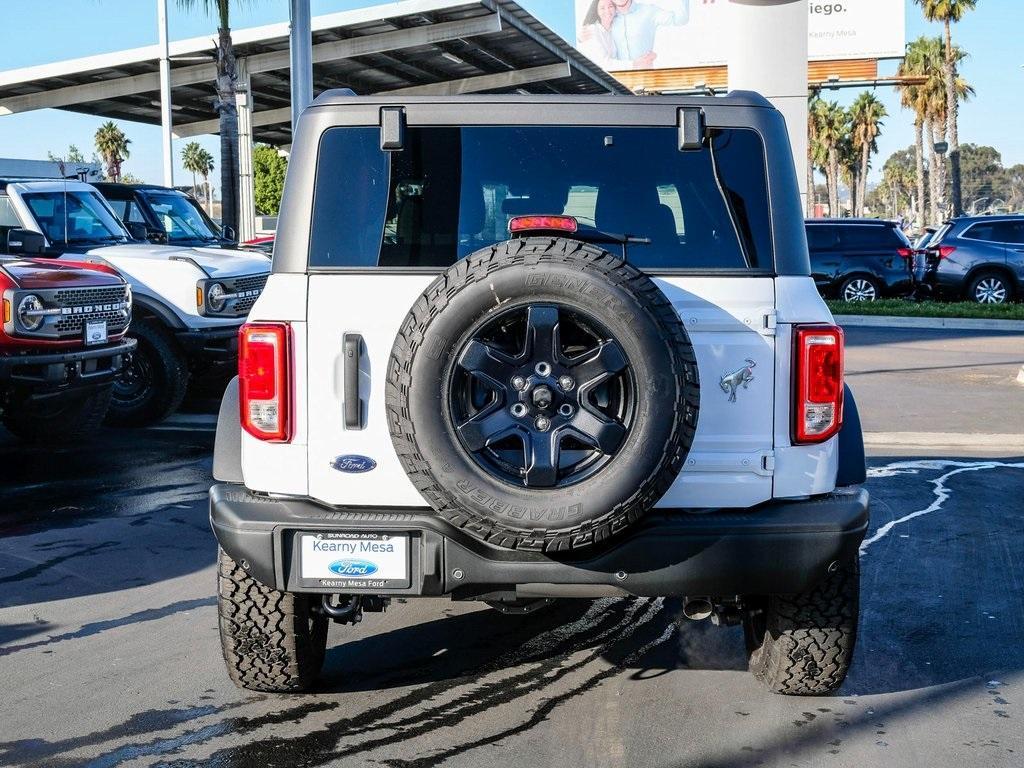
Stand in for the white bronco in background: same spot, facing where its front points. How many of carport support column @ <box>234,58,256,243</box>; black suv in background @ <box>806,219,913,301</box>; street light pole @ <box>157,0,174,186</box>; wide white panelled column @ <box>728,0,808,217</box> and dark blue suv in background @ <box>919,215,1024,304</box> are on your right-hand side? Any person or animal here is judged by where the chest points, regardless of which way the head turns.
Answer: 0

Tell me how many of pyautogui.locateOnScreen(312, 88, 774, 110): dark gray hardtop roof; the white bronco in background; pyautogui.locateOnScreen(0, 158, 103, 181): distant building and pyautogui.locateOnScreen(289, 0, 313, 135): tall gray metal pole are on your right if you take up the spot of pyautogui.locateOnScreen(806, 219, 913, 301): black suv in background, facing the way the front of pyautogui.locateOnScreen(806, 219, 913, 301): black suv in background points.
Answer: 0

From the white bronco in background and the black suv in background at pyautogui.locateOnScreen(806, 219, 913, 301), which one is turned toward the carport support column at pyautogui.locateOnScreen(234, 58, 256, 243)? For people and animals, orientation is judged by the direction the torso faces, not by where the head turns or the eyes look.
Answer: the black suv in background

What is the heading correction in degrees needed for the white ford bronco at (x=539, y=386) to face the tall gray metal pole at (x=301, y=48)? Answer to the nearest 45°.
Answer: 0° — it already faces it

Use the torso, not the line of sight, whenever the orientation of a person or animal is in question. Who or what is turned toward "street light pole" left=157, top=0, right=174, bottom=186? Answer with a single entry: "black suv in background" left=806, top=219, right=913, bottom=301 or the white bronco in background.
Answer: the black suv in background

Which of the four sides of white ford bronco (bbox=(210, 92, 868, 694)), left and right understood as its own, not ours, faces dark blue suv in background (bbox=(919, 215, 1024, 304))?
front

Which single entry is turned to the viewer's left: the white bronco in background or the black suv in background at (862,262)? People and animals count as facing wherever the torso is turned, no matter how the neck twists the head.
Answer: the black suv in background

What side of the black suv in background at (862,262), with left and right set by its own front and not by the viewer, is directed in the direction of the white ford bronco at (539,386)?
left

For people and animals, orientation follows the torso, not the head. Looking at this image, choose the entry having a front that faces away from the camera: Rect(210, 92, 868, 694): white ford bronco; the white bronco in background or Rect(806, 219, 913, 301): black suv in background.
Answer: the white ford bronco

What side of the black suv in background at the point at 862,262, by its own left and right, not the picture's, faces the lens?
left

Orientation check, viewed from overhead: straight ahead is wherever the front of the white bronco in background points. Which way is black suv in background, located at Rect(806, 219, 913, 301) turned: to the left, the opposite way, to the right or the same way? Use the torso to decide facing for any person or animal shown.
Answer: the opposite way

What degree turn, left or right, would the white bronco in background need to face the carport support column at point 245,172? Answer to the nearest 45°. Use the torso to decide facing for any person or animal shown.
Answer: approximately 135° to its left

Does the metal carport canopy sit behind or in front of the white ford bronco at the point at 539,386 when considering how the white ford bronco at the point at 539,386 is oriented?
in front

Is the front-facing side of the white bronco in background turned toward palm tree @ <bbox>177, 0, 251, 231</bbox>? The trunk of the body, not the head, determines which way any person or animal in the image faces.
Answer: no

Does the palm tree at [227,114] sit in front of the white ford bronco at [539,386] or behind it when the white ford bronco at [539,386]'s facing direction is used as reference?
in front

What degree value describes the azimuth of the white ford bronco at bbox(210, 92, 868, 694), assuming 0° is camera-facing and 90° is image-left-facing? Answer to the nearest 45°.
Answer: approximately 180°
